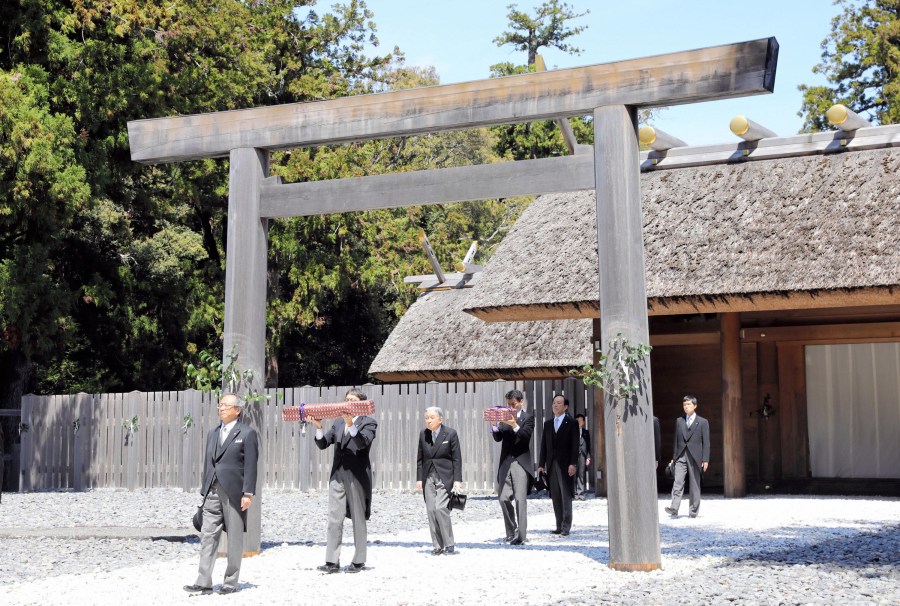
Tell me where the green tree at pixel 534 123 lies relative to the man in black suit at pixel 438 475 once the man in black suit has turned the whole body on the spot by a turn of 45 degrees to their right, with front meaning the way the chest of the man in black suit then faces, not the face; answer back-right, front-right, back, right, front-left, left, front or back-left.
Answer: right

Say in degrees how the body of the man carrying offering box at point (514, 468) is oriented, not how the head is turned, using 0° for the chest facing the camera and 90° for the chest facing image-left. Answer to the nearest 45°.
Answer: approximately 45°

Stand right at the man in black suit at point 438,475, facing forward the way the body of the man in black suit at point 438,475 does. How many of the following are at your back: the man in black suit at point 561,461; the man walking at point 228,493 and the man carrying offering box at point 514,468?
2

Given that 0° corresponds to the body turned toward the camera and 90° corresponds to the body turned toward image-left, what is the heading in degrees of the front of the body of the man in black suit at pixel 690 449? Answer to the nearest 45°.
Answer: approximately 45°

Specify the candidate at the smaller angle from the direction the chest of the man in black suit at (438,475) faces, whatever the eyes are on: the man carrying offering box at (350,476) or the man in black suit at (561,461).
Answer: the man carrying offering box

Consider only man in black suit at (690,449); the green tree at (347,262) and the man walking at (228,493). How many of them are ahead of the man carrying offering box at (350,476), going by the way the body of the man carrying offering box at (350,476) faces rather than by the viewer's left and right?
1

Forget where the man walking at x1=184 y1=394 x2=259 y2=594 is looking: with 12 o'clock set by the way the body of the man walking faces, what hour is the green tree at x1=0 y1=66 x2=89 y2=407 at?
The green tree is roughly at 4 o'clock from the man walking.

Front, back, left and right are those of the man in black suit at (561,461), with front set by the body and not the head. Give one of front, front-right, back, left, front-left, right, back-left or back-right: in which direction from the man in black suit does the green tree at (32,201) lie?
right

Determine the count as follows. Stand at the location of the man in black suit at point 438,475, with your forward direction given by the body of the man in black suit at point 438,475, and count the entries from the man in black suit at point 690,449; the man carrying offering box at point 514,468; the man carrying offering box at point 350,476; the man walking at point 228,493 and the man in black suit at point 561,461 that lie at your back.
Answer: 3

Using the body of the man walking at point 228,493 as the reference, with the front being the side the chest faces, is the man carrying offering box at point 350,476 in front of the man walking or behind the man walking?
behind
